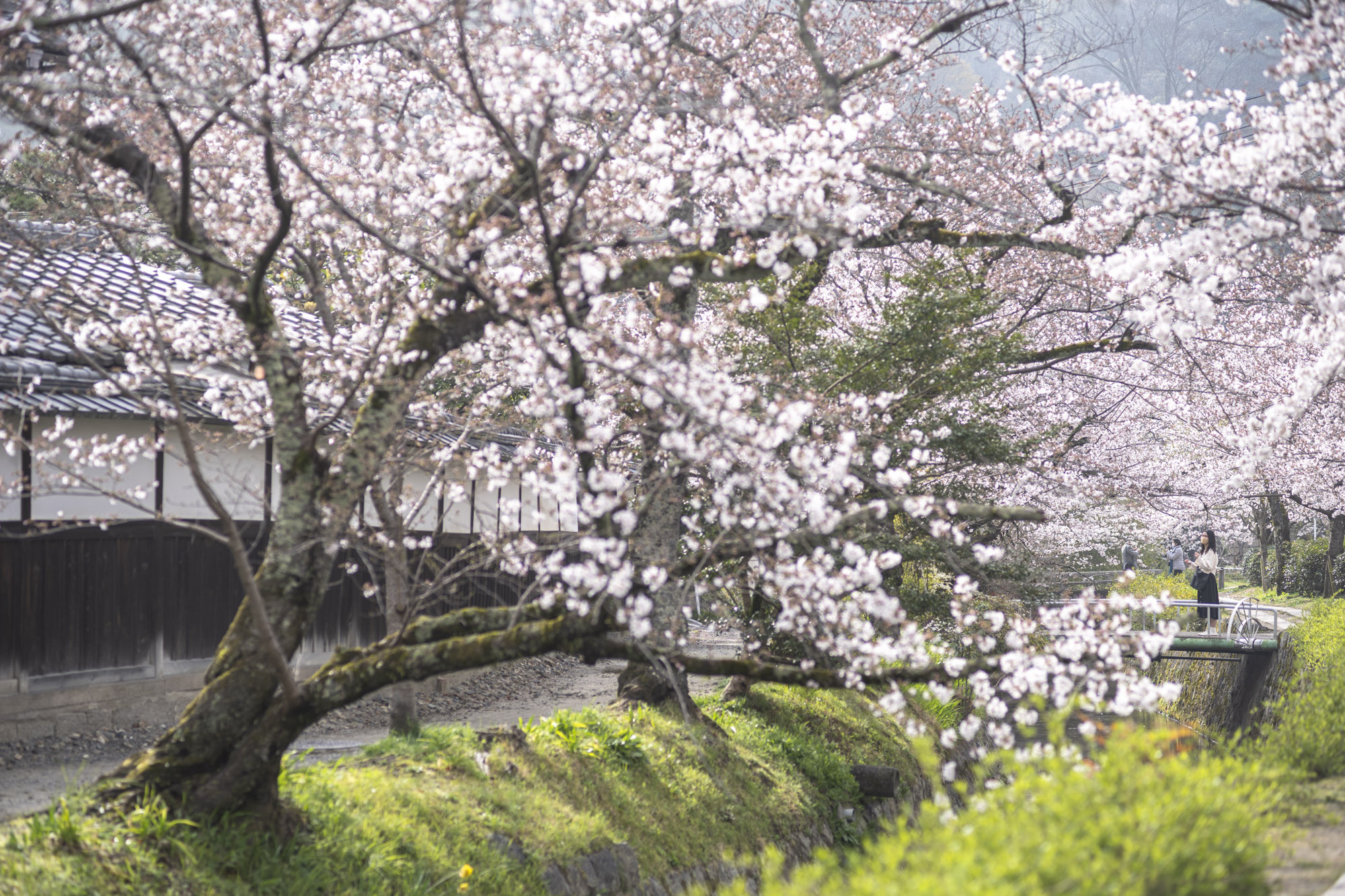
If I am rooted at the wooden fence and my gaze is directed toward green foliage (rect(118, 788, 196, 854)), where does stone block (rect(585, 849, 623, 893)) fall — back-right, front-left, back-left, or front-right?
front-left

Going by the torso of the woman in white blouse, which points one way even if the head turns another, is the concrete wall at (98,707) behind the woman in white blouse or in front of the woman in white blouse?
in front

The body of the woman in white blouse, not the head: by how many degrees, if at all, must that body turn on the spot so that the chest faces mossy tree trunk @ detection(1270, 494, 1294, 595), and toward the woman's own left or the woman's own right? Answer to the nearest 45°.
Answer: approximately 135° to the woman's own right

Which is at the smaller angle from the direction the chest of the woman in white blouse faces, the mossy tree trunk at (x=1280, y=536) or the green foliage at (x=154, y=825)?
the green foliage

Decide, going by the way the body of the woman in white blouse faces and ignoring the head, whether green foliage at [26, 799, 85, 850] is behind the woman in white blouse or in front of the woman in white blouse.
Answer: in front

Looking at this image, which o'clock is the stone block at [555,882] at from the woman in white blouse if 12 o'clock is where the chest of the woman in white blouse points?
The stone block is roughly at 11 o'clock from the woman in white blouse.

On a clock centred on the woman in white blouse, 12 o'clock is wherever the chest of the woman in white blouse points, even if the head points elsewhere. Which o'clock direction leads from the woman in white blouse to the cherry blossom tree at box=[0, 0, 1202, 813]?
The cherry blossom tree is roughly at 11 o'clock from the woman in white blouse.

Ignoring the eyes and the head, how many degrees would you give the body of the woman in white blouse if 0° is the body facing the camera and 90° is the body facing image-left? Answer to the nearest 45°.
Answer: approximately 45°

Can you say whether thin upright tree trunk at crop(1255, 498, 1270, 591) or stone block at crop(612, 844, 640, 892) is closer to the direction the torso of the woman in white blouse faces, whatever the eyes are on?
the stone block

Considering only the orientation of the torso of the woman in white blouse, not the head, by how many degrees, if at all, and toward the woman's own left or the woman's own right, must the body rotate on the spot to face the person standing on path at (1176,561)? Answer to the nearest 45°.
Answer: approximately 135° to the woman's own right

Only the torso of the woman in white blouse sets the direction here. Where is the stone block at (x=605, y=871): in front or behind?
in front

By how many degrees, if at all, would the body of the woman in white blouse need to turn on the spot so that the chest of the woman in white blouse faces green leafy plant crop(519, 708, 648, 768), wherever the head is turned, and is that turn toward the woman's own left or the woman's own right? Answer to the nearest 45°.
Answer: approximately 45° to the woman's own left

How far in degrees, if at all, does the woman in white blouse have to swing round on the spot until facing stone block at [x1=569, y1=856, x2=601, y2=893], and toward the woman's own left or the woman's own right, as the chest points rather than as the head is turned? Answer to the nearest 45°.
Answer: approximately 45° to the woman's own left
